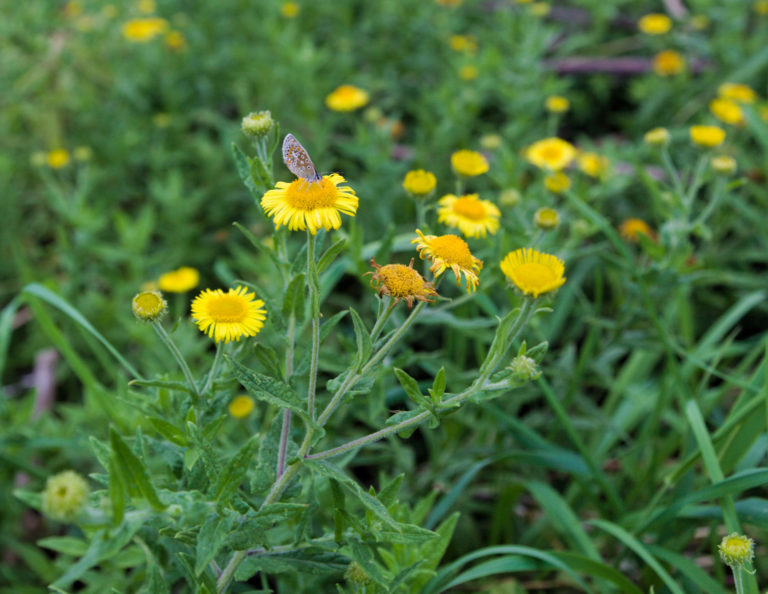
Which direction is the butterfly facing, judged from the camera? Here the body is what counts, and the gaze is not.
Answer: to the viewer's right

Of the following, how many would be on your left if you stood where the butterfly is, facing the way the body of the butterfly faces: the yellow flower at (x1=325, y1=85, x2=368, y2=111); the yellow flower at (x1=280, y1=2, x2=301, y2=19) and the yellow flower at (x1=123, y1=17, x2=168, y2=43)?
3

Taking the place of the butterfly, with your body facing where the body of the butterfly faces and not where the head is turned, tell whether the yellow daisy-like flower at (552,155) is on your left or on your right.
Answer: on your left

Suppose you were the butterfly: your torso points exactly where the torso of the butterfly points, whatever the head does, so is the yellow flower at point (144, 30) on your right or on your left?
on your left

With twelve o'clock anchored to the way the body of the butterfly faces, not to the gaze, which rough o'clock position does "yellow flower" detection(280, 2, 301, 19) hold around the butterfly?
The yellow flower is roughly at 9 o'clock from the butterfly.

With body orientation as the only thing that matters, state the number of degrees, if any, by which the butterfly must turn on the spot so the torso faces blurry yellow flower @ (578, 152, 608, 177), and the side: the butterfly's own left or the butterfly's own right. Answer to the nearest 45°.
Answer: approximately 45° to the butterfly's own left

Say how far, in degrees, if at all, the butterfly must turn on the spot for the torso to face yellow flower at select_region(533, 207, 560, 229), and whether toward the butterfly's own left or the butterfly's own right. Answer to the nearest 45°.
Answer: approximately 45° to the butterfly's own left

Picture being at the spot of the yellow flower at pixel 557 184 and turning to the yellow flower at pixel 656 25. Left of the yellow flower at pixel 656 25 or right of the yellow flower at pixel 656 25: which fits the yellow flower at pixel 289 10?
left

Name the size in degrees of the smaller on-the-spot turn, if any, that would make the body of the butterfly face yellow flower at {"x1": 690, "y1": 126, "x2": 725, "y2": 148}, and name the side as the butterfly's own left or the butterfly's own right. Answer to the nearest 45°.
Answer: approximately 45° to the butterfly's own left
